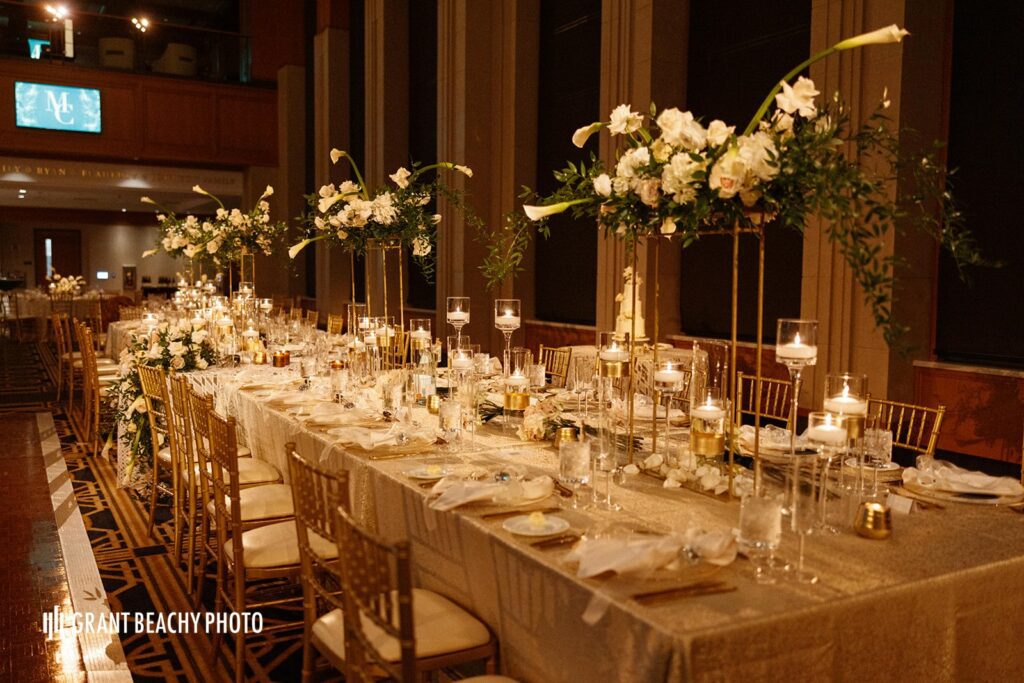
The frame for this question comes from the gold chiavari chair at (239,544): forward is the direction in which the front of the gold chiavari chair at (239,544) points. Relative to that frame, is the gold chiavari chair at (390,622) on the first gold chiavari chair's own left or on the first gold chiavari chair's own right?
on the first gold chiavari chair's own right

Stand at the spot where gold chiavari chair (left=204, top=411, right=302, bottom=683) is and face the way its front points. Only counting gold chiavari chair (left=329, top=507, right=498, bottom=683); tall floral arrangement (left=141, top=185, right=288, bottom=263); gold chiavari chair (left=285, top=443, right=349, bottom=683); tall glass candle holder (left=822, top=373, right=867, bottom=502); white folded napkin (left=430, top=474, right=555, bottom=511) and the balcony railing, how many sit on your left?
2

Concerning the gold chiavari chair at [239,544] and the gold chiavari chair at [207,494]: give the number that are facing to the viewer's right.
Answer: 2

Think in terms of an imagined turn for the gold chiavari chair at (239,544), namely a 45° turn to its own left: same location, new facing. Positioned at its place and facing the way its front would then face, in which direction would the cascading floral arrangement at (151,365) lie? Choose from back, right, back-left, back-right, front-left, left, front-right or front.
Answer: front-left

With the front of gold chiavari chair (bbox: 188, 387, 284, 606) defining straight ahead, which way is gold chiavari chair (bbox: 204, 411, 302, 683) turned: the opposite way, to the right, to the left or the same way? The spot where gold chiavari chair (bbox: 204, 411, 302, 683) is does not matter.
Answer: the same way

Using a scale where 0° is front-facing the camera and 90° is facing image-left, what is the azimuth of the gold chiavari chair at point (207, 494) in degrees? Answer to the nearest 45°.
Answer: approximately 270°

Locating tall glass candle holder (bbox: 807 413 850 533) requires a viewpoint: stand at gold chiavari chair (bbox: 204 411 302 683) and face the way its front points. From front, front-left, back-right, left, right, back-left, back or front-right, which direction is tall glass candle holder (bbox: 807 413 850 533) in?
front-right

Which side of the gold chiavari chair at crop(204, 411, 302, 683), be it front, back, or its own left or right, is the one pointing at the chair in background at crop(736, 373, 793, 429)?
front

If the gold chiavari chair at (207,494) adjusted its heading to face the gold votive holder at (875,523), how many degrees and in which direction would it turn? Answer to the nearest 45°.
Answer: approximately 45° to its right

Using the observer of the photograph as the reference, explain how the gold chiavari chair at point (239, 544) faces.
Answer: facing to the right of the viewer

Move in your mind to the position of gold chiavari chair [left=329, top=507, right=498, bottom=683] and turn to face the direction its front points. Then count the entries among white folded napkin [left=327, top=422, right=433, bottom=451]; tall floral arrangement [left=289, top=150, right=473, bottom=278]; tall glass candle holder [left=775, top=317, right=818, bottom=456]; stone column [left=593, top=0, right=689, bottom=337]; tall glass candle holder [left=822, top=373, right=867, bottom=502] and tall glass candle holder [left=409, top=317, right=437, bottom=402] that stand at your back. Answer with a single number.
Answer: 0

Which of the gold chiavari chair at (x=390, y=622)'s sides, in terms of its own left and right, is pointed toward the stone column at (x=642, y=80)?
front

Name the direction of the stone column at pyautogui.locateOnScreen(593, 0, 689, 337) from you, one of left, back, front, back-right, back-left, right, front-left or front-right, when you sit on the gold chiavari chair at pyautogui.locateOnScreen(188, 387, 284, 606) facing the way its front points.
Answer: front-left

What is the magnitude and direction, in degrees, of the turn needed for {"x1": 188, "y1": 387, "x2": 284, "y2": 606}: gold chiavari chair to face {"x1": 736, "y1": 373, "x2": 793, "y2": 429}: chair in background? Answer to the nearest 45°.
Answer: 0° — it already faces it

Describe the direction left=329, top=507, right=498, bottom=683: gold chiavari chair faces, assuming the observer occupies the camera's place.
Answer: facing away from the viewer and to the right of the viewer

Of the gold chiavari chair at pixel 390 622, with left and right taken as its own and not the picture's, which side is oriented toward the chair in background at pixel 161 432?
left

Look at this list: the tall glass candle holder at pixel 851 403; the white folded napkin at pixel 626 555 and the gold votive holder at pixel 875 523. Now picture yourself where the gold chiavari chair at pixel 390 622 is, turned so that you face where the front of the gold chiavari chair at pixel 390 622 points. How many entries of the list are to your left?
0

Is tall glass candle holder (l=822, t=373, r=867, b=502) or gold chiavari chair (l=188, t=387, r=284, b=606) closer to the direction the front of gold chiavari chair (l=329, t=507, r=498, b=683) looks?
the tall glass candle holder

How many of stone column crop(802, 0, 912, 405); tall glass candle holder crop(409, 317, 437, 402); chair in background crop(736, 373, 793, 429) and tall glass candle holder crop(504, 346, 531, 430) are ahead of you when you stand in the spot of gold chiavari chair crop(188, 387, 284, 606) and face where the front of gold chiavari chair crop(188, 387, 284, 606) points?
4

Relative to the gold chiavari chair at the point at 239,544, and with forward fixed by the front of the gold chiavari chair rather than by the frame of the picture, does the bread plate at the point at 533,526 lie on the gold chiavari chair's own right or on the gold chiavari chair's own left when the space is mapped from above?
on the gold chiavari chair's own right

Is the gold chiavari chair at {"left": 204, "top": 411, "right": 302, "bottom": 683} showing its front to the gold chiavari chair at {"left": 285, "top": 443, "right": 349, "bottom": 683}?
no

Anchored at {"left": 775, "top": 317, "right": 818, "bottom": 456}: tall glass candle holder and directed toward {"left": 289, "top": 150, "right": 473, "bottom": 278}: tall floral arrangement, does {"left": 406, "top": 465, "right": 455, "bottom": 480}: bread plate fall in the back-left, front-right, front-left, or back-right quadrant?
front-left
